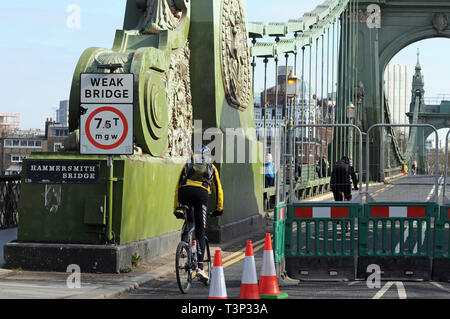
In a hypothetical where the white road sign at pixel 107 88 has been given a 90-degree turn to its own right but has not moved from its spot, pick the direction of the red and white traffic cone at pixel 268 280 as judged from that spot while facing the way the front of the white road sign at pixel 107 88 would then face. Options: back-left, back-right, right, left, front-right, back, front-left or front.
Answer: back-left

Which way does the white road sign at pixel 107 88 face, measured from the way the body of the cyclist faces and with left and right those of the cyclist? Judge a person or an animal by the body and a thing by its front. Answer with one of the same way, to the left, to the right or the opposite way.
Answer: the opposite way

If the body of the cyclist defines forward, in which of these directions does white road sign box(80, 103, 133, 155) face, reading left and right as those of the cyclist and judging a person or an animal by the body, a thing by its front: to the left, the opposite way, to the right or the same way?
the opposite way

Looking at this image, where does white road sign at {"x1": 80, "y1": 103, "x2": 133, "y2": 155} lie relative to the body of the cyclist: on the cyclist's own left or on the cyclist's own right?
on the cyclist's own left

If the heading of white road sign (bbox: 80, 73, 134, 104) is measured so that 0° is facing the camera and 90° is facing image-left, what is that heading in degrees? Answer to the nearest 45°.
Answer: approximately 0°

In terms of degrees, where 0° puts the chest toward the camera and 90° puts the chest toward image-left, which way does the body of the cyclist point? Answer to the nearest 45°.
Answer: approximately 180°

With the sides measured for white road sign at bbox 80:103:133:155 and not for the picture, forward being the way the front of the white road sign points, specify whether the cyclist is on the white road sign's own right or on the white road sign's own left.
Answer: on the white road sign's own left
